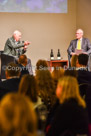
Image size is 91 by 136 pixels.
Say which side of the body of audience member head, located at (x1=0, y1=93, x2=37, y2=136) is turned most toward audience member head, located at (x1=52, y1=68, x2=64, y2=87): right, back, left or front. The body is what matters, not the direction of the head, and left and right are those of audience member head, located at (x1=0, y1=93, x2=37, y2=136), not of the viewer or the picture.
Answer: front

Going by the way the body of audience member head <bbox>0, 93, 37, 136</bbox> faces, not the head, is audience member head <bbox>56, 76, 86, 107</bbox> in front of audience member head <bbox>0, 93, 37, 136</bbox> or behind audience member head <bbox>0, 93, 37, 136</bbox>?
in front

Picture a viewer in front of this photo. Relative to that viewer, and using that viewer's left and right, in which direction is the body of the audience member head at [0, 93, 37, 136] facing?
facing away from the viewer

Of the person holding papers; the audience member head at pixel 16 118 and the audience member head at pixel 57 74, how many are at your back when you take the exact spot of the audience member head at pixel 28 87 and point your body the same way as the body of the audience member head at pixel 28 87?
1

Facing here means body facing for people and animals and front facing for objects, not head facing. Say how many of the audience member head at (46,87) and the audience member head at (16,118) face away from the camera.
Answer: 2

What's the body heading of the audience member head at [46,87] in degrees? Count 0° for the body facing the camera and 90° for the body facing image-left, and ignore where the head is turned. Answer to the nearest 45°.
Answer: approximately 180°

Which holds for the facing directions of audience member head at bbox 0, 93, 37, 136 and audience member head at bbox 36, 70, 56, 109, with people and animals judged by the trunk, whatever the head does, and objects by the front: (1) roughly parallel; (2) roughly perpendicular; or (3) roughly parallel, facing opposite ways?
roughly parallel

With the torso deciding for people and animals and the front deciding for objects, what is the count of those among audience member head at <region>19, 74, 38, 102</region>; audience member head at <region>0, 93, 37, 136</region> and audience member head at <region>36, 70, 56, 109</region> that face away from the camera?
3

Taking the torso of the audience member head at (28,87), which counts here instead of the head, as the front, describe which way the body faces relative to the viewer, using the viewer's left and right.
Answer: facing away from the viewer

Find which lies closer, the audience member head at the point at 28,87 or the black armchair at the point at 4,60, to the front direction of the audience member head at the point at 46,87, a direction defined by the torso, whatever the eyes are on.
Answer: the black armchair

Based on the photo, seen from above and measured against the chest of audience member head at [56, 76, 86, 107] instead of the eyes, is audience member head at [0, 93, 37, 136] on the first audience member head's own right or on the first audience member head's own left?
on the first audience member head's own left

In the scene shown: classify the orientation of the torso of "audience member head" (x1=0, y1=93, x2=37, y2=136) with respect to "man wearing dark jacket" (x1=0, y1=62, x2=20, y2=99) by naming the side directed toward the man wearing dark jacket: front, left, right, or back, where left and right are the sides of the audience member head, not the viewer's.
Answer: front

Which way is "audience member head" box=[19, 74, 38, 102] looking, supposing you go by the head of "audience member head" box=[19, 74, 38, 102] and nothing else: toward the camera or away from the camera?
away from the camera

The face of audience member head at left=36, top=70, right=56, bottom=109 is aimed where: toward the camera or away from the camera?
away from the camera
